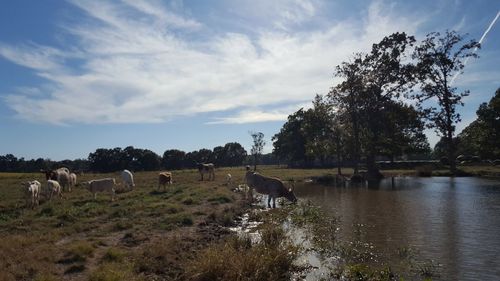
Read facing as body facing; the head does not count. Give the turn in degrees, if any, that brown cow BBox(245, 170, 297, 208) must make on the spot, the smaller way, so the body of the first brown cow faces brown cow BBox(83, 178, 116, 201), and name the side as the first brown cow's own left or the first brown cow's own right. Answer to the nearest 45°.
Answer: approximately 180°

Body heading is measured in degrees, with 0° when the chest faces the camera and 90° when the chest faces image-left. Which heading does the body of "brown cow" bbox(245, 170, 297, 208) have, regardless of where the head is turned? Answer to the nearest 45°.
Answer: approximately 270°

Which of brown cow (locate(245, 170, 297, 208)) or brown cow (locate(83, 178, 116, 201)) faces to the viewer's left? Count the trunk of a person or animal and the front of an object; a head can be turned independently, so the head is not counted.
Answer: the brown cow (locate(83, 178, 116, 201))

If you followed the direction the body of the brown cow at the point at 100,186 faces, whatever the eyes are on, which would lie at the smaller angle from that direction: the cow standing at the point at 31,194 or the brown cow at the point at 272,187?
the cow standing

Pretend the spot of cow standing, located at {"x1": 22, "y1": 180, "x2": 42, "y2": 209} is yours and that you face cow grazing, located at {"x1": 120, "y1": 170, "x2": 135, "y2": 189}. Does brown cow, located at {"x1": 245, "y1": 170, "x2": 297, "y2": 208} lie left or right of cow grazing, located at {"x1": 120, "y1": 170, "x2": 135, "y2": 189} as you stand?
right

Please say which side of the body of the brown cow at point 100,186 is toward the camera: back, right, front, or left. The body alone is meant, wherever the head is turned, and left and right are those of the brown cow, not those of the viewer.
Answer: left

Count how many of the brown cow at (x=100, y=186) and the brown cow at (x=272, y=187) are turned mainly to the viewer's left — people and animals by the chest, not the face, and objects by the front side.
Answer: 1

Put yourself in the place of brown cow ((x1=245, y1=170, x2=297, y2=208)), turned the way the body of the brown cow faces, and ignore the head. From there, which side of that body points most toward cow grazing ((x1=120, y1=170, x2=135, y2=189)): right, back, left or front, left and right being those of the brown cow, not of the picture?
back

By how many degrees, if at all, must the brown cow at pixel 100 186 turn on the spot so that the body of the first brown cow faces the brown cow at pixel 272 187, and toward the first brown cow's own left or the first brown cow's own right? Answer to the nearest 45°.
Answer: approximately 180°

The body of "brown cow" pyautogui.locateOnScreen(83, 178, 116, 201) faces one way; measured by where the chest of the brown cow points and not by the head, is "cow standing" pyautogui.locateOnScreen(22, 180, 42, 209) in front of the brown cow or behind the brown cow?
in front

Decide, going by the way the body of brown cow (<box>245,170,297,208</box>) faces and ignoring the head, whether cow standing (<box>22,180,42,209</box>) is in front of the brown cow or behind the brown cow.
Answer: behind

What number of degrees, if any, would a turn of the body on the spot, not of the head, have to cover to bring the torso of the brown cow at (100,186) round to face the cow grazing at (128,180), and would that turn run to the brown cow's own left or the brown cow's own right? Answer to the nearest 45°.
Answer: approximately 90° to the brown cow's own right
